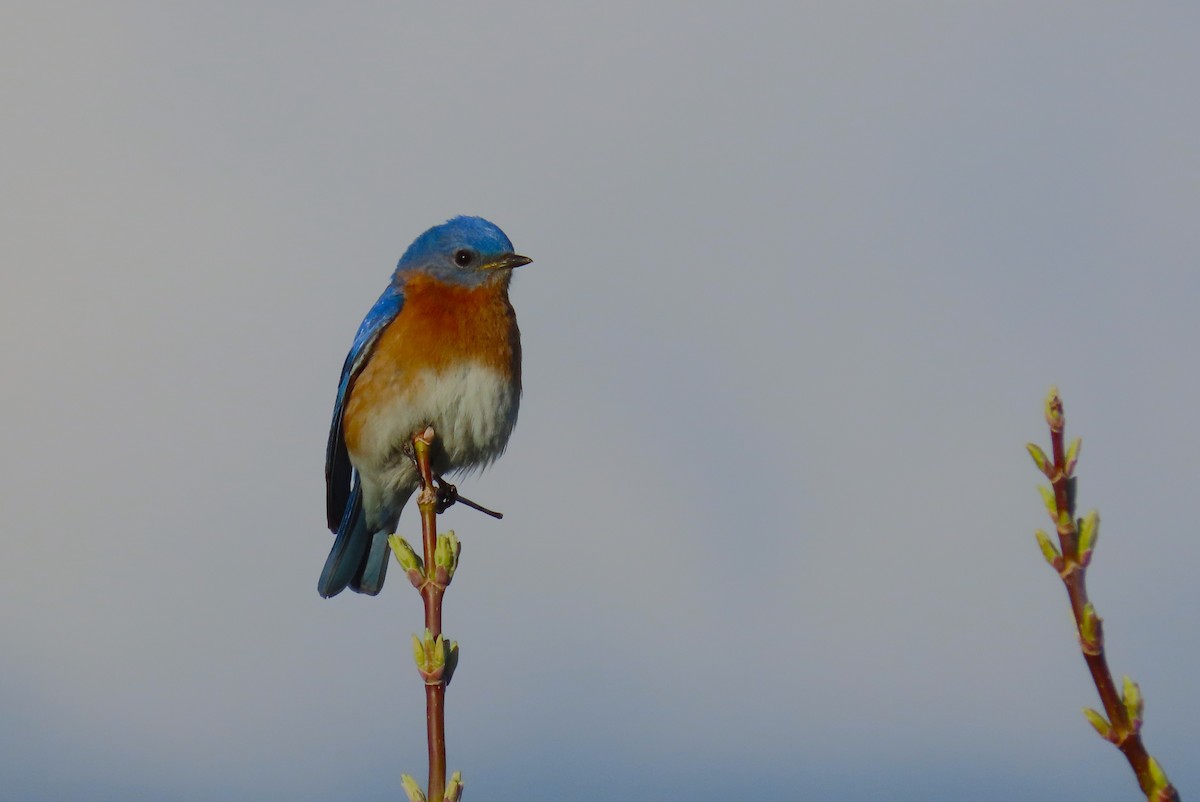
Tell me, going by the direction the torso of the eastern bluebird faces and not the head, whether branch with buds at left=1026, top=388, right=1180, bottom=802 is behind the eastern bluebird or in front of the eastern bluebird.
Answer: in front
